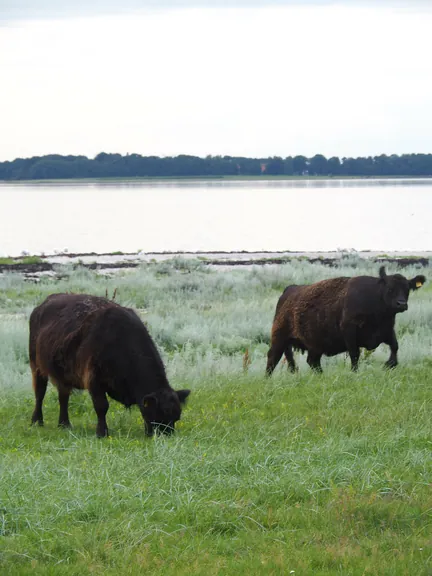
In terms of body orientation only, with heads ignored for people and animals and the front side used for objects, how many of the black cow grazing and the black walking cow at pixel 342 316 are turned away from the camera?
0

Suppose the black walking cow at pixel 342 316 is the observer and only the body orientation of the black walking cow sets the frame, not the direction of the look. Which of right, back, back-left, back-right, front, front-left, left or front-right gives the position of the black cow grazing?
back-right

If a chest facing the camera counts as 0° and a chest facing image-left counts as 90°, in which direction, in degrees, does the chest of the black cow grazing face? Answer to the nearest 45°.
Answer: approximately 315°

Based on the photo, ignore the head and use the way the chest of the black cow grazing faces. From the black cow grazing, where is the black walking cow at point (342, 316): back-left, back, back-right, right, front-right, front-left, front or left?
left

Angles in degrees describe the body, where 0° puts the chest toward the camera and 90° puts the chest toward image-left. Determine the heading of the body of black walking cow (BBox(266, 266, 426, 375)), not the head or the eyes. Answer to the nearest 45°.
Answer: approximately 270°
